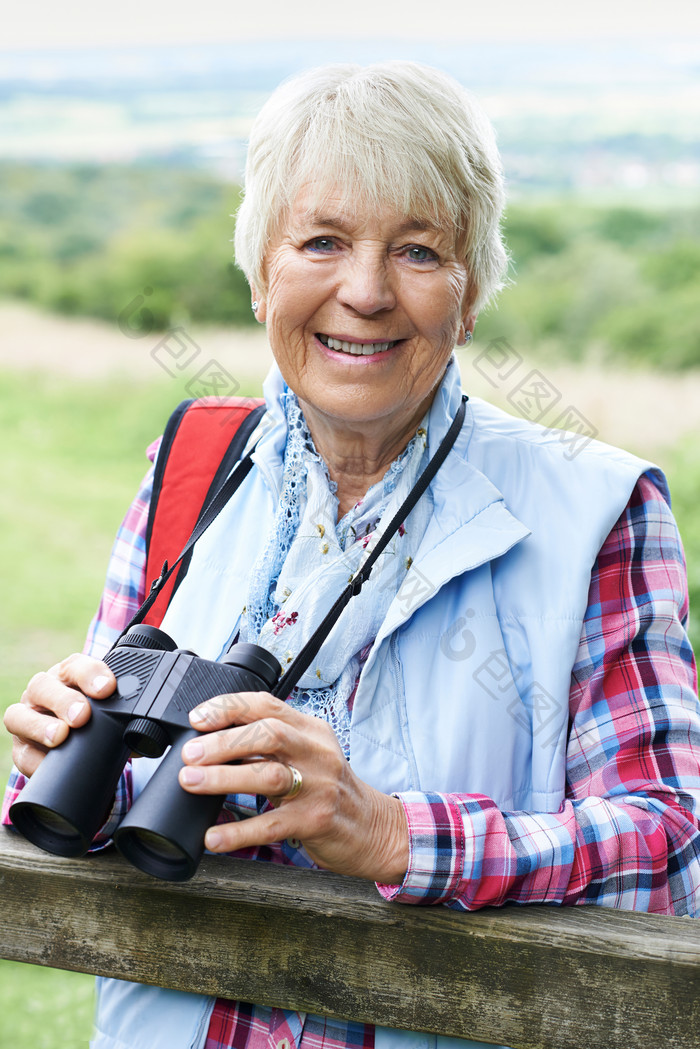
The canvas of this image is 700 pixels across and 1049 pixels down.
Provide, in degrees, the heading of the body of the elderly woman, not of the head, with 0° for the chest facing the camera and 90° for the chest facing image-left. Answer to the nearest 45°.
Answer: approximately 45°
